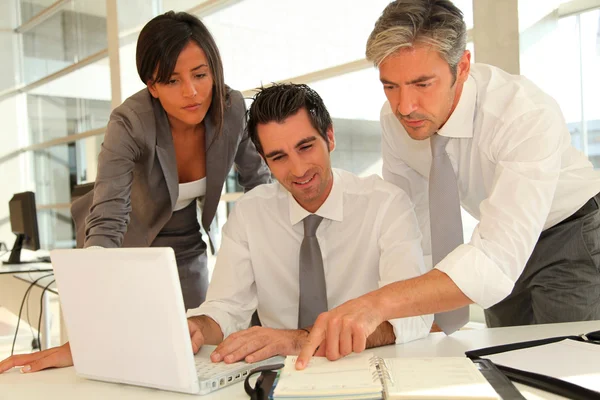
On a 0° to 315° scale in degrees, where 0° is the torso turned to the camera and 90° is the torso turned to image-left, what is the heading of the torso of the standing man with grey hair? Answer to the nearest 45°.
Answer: approximately 45°

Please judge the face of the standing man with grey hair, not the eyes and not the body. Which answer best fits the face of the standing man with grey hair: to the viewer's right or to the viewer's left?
to the viewer's left

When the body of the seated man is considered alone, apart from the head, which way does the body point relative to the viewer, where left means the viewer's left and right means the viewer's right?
facing the viewer

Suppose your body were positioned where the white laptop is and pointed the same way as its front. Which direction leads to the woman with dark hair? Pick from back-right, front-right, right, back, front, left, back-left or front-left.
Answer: front-left

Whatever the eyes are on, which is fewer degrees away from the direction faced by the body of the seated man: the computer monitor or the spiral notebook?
the spiral notebook

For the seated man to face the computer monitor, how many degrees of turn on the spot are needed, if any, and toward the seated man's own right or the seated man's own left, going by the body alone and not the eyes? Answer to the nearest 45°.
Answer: approximately 135° to the seated man's own right

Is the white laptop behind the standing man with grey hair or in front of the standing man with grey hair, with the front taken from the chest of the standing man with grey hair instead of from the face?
in front

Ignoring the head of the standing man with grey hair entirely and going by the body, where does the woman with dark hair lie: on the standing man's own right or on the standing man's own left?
on the standing man's own right

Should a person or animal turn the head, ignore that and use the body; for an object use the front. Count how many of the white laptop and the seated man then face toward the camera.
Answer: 1

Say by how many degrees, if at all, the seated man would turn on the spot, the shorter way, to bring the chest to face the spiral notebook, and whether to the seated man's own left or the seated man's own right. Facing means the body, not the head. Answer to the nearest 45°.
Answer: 0° — they already face it

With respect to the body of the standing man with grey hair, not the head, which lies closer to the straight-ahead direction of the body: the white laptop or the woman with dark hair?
the white laptop

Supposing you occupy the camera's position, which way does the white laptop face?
facing away from the viewer and to the right of the viewer

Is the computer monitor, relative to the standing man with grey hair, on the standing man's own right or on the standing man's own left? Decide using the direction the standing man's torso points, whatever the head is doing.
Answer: on the standing man's own right

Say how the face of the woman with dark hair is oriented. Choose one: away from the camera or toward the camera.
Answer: toward the camera

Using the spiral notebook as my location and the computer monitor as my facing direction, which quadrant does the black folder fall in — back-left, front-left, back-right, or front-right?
back-right

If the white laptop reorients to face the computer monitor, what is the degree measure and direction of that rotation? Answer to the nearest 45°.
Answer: approximately 45° to its left
